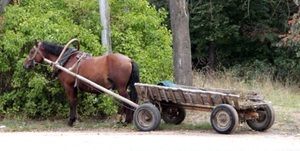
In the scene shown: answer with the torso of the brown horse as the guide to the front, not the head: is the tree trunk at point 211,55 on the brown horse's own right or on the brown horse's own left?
on the brown horse's own right

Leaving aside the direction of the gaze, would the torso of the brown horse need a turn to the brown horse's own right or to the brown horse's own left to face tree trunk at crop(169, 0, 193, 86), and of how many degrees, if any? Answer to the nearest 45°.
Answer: approximately 135° to the brown horse's own right

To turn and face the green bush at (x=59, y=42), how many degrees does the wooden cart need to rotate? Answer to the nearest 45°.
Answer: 0° — it already faces it

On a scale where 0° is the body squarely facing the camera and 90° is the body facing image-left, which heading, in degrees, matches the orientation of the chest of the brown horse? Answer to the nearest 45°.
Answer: approximately 90°

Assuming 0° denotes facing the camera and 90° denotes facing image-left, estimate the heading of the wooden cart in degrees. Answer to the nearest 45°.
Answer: approximately 135°

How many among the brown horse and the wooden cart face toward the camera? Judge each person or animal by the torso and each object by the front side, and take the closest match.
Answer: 0

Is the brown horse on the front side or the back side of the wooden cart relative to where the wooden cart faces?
on the front side
